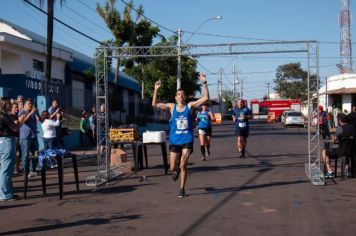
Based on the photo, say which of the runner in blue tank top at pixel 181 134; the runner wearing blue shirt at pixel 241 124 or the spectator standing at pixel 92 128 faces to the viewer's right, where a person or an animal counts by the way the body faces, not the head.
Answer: the spectator standing

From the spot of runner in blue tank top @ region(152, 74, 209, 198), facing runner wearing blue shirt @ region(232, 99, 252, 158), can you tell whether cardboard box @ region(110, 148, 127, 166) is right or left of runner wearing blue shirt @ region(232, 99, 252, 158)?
left

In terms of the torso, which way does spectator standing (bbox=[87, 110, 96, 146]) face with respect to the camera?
to the viewer's right

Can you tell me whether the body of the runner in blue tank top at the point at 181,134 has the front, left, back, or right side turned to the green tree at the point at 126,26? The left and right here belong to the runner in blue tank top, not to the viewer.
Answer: back

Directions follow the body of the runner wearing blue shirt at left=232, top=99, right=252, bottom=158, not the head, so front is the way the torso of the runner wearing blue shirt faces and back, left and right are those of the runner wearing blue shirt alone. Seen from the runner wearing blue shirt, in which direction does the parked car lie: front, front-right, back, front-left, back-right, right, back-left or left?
back

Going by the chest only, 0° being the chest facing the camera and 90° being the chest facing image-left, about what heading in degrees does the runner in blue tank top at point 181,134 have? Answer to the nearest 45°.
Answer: approximately 0°
